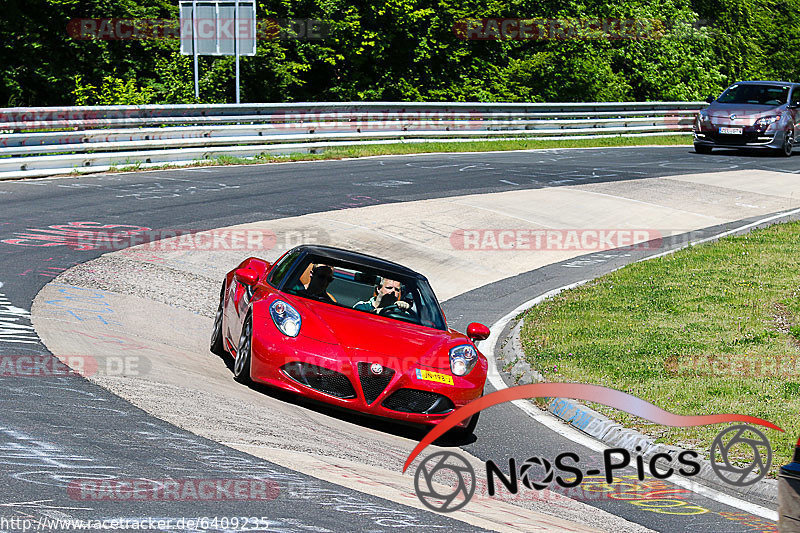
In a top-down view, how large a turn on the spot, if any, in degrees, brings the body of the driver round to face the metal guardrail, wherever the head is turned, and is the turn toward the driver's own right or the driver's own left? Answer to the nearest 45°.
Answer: approximately 135° to the driver's own left

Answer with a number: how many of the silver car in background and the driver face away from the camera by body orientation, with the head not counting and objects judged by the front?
0

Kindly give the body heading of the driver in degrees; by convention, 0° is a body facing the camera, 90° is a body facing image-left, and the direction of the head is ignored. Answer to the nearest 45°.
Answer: approximately 315°

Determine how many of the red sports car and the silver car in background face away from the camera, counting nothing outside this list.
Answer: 0

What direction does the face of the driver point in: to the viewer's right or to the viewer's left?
to the viewer's right

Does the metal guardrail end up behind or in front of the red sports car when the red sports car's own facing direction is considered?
behind
